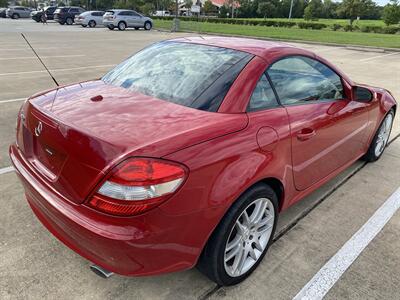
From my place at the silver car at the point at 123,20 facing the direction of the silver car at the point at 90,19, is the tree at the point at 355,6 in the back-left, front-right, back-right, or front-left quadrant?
back-right

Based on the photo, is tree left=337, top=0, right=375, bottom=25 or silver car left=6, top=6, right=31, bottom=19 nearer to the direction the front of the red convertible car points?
the tree
